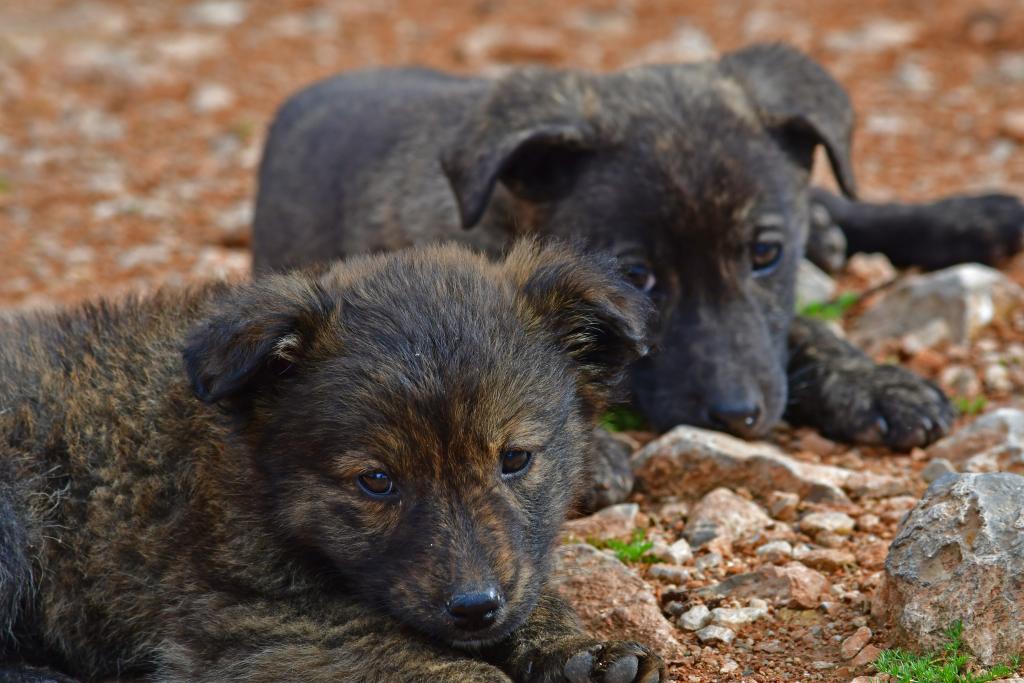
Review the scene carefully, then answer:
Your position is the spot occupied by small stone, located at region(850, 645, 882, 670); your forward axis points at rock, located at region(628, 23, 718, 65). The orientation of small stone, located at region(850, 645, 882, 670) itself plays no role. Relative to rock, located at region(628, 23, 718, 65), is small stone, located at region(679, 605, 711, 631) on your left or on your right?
left

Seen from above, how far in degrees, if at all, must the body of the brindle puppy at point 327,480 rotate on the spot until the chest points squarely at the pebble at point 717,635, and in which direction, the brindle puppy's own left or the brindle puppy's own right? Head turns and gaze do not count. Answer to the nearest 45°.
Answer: approximately 45° to the brindle puppy's own left

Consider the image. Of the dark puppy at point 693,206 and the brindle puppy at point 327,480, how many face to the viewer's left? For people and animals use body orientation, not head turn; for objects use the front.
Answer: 0

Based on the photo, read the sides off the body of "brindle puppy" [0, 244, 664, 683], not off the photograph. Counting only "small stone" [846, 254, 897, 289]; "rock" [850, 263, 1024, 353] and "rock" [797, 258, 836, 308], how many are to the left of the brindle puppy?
3

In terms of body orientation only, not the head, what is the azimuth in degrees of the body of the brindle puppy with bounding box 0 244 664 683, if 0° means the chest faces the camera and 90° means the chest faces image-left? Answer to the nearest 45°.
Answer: approximately 315°

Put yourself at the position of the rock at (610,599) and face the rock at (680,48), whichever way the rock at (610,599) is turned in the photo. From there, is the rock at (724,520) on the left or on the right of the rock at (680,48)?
right

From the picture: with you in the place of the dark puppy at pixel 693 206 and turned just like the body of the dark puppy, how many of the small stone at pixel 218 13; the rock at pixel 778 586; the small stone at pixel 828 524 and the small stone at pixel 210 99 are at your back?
2

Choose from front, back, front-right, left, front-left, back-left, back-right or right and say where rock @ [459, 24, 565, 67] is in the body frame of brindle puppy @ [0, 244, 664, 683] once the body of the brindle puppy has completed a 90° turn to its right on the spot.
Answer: back-right

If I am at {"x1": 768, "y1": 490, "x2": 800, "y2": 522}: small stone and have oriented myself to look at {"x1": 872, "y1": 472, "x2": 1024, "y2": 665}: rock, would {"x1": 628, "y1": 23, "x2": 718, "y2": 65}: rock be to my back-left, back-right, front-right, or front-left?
back-left

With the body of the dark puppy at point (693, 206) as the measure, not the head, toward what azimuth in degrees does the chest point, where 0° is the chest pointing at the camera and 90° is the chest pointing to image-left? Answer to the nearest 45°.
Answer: approximately 315°

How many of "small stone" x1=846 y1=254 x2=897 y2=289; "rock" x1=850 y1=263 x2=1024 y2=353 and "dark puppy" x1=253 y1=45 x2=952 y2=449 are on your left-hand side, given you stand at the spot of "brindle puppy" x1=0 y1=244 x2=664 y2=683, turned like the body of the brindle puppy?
3

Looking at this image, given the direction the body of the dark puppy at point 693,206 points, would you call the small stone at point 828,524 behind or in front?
in front

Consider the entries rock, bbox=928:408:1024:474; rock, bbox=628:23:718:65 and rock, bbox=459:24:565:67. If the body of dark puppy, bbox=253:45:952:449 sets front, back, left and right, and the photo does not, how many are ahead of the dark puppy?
1

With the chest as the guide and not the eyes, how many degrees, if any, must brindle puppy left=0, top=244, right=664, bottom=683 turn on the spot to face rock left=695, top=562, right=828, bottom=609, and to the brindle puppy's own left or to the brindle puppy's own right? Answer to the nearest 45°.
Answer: approximately 45° to the brindle puppy's own left

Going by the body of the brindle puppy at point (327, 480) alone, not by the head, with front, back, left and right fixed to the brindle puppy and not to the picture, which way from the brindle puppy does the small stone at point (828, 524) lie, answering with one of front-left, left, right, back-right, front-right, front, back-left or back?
front-left
